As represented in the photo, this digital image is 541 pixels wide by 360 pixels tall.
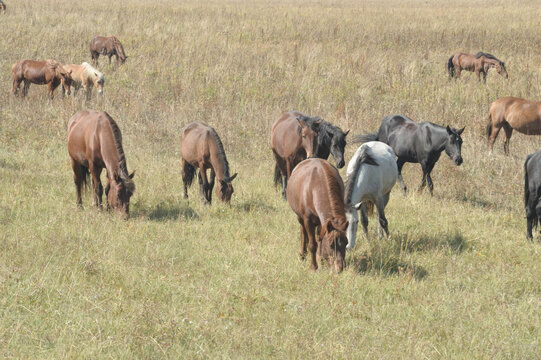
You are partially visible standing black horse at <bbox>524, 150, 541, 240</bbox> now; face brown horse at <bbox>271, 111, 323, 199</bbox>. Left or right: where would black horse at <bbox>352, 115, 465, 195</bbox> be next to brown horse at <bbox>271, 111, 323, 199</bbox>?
right

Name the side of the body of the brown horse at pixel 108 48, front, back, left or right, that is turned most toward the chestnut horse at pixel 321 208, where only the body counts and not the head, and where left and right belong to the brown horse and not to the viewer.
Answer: right

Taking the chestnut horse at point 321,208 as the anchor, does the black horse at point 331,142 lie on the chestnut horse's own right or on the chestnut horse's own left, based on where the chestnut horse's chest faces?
on the chestnut horse's own left

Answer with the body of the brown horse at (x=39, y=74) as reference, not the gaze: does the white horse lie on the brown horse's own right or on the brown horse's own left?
on the brown horse's own right

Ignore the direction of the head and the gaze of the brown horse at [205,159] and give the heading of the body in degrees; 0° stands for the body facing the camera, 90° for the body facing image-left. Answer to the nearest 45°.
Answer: approximately 315°

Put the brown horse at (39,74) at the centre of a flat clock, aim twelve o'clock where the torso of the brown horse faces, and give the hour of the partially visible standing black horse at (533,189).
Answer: The partially visible standing black horse is roughly at 2 o'clock from the brown horse.

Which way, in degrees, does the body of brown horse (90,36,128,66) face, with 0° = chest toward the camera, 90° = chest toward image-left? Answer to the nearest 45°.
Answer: approximately 270°

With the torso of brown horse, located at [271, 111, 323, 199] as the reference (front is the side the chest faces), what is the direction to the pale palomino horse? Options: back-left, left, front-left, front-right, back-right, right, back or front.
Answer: back

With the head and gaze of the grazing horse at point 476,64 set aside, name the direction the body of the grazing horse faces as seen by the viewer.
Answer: to the viewer's right

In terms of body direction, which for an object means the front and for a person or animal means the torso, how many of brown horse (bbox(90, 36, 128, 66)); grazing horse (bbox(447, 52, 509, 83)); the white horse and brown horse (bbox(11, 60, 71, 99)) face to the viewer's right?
3
